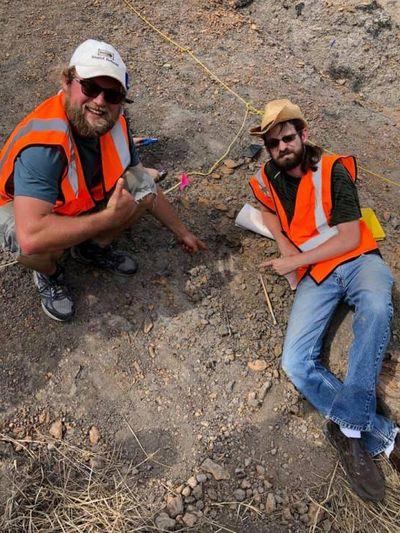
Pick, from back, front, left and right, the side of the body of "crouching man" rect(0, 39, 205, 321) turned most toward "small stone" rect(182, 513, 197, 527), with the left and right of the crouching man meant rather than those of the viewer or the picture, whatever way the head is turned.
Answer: front

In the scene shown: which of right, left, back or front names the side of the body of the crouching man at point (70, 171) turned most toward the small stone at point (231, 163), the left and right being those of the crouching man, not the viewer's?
left

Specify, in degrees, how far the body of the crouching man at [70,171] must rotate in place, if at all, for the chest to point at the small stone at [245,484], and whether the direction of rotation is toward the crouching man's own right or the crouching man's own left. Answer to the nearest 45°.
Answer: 0° — they already face it

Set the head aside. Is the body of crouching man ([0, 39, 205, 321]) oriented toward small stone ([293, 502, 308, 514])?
yes

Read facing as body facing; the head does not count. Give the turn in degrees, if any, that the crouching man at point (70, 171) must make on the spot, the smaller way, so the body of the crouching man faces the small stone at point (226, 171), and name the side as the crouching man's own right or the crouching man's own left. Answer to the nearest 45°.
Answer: approximately 90° to the crouching man's own left

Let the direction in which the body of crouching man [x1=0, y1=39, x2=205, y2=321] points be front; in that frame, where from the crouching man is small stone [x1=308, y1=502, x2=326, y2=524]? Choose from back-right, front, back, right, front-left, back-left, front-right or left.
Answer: front

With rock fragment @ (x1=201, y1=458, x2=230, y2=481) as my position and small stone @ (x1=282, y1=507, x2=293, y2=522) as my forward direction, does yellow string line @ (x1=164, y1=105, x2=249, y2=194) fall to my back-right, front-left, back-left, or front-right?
back-left

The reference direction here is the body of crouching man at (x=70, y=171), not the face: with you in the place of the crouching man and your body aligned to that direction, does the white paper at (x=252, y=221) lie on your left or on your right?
on your left

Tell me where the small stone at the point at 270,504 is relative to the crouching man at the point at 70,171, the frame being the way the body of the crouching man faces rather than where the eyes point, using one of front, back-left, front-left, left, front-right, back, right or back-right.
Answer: front

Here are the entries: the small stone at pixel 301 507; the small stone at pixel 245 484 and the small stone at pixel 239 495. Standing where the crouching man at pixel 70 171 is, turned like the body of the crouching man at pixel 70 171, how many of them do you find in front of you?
3

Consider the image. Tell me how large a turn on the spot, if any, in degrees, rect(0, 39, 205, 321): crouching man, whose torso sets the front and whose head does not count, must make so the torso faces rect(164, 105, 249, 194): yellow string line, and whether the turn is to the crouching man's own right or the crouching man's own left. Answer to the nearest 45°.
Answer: approximately 90° to the crouching man's own left

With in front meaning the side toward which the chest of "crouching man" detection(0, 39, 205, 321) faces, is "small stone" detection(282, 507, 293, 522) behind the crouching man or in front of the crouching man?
in front

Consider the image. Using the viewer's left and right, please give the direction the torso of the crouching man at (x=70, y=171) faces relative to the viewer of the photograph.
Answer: facing the viewer and to the right of the viewer
